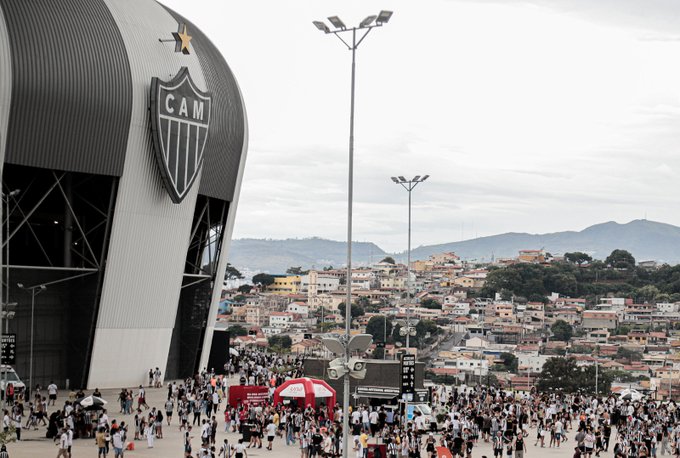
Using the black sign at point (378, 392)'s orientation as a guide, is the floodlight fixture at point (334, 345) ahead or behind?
ahead

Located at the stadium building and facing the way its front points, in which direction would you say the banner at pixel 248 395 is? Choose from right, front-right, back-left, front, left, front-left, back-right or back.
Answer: front

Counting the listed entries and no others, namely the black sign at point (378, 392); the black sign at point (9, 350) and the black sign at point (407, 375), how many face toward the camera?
3

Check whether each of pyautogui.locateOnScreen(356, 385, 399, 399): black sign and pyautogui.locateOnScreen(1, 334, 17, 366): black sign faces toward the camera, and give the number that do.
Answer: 2

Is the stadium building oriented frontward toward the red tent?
yes

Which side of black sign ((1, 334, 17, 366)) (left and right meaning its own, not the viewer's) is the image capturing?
front

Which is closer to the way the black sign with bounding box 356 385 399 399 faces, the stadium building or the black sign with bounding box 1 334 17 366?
the black sign

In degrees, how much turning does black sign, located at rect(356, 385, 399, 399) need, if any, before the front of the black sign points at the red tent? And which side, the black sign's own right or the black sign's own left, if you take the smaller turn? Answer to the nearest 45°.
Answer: approximately 45° to the black sign's own right

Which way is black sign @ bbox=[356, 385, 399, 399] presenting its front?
toward the camera

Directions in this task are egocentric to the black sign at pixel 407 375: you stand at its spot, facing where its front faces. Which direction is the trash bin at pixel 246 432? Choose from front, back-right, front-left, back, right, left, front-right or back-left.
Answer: right

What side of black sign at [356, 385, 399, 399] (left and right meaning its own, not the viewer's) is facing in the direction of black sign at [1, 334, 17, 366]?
right

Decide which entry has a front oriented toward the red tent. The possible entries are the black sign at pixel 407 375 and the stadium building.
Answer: the stadium building

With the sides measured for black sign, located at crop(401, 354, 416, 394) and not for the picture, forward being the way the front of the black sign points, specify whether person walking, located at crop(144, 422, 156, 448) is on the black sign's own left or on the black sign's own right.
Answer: on the black sign's own right
